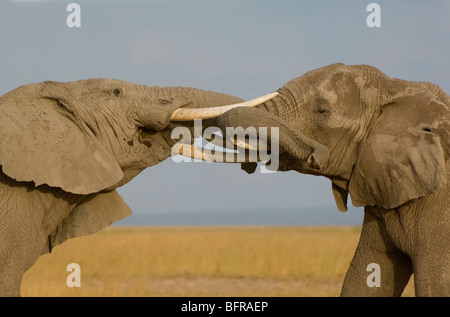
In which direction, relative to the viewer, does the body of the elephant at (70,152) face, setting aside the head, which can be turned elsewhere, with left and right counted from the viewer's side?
facing to the right of the viewer

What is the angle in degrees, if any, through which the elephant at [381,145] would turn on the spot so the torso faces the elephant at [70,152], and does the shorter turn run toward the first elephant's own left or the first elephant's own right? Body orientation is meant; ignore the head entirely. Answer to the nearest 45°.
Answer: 0° — it already faces it

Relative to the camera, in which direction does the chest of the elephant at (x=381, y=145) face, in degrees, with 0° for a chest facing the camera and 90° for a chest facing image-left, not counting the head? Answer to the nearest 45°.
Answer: approximately 90°

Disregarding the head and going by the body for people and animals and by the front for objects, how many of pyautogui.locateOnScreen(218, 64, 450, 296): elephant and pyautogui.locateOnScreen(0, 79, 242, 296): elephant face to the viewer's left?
1

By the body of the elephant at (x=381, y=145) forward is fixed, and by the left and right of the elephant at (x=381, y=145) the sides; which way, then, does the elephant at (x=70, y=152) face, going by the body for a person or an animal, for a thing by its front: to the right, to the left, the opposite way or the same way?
the opposite way

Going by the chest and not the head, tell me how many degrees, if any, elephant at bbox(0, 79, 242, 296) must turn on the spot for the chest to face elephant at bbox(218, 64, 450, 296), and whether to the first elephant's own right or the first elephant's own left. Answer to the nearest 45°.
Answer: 0° — it already faces it
